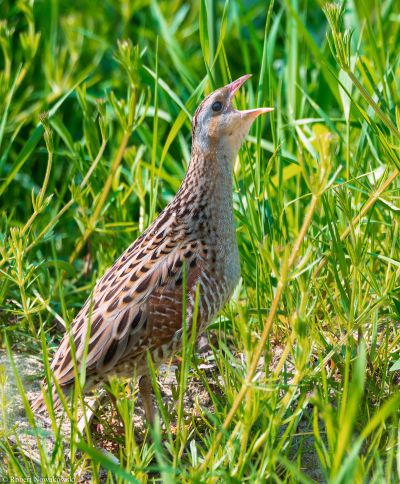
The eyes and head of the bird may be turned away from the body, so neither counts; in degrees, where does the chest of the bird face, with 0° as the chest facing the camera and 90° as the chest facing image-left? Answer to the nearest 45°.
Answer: approximately 270°
